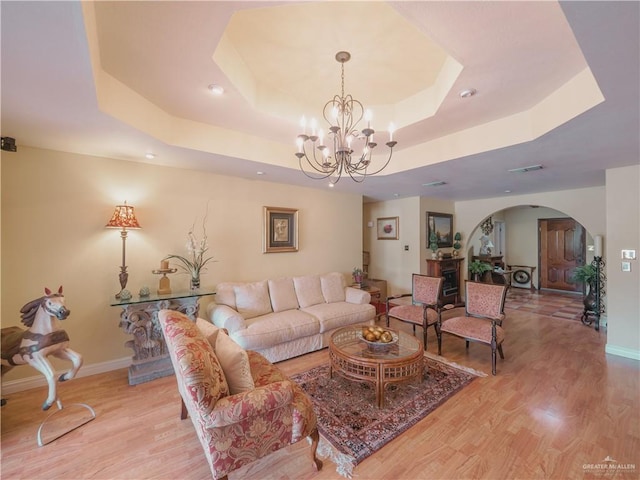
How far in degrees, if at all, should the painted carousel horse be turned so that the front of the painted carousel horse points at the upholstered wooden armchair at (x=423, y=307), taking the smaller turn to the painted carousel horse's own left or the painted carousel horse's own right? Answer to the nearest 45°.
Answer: approximately 45° to the painted carousel horse's own left

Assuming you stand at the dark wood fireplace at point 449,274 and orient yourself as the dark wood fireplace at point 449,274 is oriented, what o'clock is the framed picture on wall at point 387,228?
The framed picture on wall is roughly at 4 o'clock from the dark wood fireplace.

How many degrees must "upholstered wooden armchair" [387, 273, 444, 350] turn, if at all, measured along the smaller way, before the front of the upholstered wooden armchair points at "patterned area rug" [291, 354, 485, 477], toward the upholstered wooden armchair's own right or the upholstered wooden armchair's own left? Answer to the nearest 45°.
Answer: approximately 45° to the upholstered wooden armchair's own left

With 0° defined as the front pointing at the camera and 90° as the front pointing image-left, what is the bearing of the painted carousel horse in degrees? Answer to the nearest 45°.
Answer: approximately 315°

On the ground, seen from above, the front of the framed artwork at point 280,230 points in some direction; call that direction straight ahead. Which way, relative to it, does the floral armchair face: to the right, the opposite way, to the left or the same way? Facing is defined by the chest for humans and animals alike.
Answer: to the left

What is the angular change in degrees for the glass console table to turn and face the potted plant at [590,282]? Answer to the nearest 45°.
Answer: approximately 45° to its left

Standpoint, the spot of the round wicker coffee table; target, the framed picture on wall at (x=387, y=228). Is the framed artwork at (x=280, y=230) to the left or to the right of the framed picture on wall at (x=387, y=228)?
left

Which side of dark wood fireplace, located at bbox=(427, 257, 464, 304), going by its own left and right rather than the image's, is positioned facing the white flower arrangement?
right

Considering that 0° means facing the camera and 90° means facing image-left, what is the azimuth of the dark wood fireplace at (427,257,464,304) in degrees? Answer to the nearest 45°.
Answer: approximately 315°

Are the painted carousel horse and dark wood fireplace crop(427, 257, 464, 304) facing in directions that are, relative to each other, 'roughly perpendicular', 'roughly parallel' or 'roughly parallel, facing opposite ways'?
roughly perpendicular

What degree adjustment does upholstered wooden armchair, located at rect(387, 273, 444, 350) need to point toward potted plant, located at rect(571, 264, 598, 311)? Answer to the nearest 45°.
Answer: approximately 180°

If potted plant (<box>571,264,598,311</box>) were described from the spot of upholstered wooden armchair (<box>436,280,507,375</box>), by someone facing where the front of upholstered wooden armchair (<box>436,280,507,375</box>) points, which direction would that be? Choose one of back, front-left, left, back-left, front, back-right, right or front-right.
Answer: back
